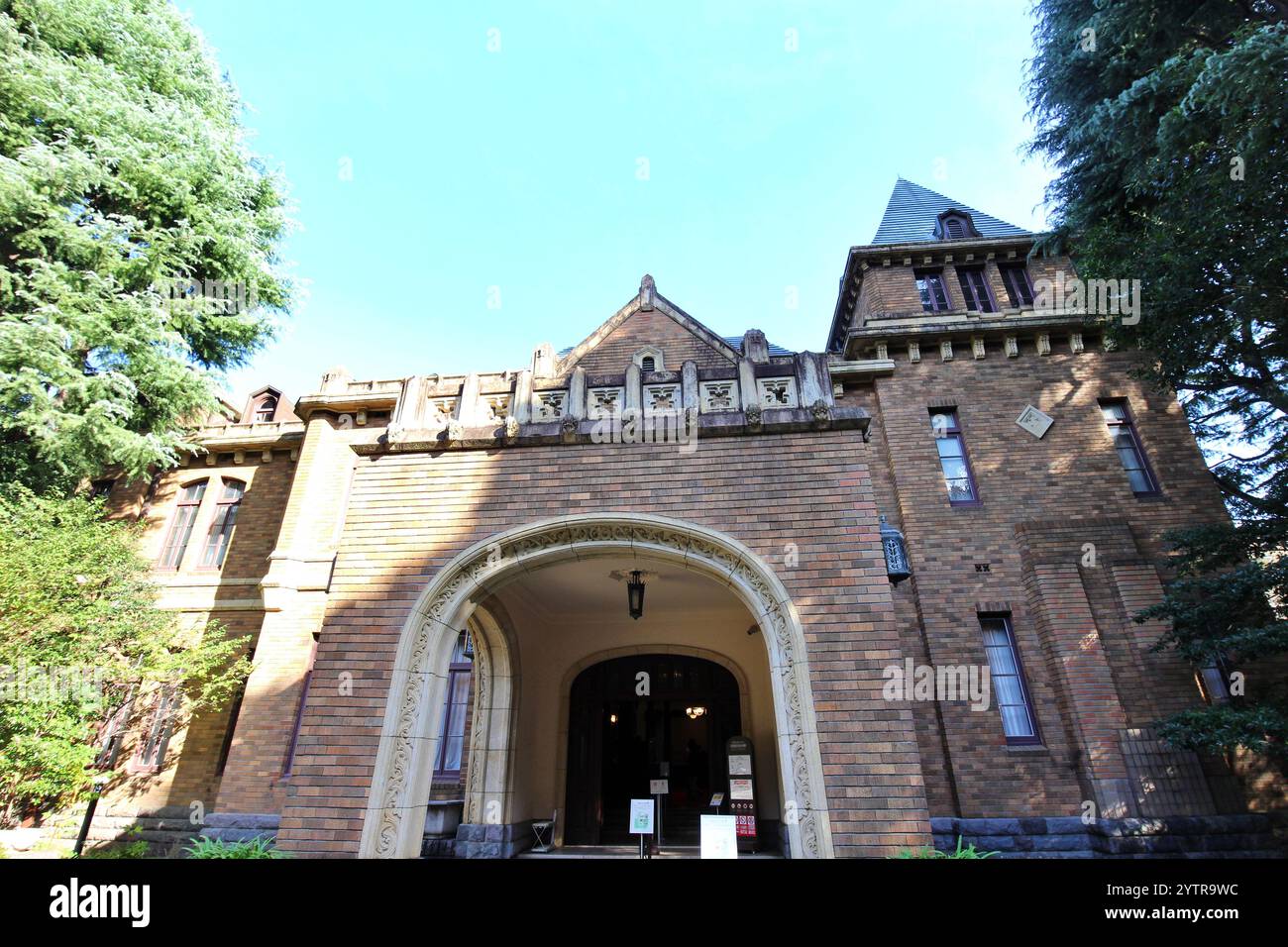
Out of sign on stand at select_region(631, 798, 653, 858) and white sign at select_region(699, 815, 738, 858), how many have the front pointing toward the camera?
2

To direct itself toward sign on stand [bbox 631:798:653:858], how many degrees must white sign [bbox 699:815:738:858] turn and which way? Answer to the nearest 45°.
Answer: approximately 135° to its right

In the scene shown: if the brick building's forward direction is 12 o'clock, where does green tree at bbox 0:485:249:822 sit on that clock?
The green tree is roughly at 3 o'clock from the brick building.

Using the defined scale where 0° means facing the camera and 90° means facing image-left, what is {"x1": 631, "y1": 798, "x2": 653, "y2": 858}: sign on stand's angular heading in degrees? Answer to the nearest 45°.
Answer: approximately 0°

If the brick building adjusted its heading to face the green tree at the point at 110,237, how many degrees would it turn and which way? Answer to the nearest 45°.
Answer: approximately 90° to its right

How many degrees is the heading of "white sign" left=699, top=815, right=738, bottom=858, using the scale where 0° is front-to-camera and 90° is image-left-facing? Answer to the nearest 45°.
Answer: approximately 0°

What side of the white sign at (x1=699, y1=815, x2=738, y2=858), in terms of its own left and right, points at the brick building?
back

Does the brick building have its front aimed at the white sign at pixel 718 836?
yes

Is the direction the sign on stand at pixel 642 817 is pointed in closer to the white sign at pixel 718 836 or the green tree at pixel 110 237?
the white sign

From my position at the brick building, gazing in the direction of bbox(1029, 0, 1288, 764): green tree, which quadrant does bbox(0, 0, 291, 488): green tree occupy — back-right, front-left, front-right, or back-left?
back-right
